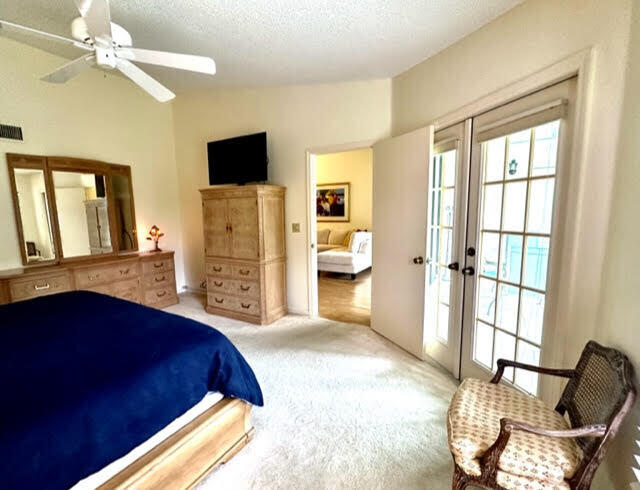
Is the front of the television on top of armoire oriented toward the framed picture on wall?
no

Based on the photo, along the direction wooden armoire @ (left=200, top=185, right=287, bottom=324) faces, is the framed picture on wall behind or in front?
behind

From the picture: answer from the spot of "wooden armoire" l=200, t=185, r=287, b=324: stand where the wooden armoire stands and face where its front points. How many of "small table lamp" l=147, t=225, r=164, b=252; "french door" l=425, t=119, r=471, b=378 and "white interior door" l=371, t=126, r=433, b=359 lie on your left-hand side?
2

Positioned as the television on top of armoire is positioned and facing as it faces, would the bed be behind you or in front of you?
in front

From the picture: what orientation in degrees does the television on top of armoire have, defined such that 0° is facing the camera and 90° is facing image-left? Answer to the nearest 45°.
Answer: approximately 45°

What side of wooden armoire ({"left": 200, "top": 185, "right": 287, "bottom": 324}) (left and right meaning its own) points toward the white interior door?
left

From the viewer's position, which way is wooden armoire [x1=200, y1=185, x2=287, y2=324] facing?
facing the viewer and to the left of the viewer

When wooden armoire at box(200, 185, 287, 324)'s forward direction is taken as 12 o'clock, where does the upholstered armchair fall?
The upholstered armchair is roughly at 10 o'clock from the wooden armoire.

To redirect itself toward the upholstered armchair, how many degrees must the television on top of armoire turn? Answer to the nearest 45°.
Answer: approximately 45° to its left

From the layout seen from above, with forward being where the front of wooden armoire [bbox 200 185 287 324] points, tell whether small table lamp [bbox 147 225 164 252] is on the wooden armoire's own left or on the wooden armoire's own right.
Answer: on the wooden armoire's own right

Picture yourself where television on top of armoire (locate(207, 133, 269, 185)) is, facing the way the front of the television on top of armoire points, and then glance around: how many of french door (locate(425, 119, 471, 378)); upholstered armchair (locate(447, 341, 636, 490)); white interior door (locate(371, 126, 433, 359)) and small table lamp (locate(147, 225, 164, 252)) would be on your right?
1

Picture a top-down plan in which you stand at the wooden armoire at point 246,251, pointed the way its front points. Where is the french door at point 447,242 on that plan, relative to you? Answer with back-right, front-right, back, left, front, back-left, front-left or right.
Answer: left

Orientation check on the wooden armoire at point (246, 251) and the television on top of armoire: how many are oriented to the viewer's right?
0

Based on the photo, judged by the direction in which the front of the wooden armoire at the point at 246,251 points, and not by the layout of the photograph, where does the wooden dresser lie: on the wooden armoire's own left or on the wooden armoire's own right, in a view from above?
on the wooden armoire's own right

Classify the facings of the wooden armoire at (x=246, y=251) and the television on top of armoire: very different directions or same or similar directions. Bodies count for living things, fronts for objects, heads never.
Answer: same or similar directions

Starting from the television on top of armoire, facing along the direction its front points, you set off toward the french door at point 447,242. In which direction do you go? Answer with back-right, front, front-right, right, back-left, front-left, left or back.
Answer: left

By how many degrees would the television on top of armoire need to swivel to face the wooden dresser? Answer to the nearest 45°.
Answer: approximately 45° to its right

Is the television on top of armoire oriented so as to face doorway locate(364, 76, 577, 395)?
no
